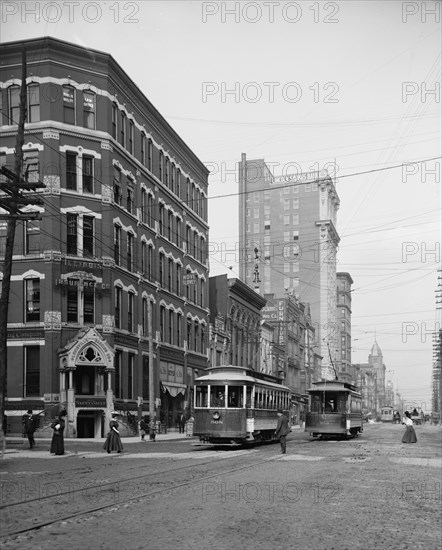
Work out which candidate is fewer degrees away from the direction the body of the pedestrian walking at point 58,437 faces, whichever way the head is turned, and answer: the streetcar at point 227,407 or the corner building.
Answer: the streetcar

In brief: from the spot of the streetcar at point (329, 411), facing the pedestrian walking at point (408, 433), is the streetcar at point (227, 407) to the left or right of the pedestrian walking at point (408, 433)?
right

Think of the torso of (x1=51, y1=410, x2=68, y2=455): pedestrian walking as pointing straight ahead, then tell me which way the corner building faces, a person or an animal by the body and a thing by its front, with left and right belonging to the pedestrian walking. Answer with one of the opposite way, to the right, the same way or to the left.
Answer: to the right

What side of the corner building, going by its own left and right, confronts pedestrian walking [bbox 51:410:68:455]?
front

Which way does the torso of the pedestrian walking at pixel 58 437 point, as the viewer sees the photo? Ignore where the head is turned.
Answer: to the viewer's right

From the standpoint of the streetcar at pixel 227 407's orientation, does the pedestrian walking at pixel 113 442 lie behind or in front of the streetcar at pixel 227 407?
in front

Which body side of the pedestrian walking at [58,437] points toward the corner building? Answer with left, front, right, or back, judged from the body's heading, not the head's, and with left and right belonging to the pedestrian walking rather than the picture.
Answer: left

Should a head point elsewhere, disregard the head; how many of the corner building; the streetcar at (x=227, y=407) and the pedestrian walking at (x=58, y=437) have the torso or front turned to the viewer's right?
1

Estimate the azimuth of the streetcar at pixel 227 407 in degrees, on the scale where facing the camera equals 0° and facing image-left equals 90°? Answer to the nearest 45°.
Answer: approximately 45°

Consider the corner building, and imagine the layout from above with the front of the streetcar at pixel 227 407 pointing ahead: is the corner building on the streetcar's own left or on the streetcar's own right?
on the streetcar's own right

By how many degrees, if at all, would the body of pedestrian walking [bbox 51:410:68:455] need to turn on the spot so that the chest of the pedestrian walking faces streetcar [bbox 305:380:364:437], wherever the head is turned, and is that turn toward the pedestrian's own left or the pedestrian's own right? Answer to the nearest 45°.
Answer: approximately 45° to the pedestrian's own left

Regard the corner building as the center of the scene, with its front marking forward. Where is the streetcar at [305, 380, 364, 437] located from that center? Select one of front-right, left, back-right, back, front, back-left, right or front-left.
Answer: left

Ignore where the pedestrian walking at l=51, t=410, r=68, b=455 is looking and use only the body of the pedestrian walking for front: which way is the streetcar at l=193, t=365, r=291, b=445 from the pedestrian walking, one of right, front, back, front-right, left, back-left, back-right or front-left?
front-left
